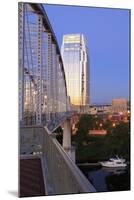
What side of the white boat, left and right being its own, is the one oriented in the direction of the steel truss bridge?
front

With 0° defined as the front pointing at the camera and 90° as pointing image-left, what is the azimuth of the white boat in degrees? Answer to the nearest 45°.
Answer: approximately 90°
